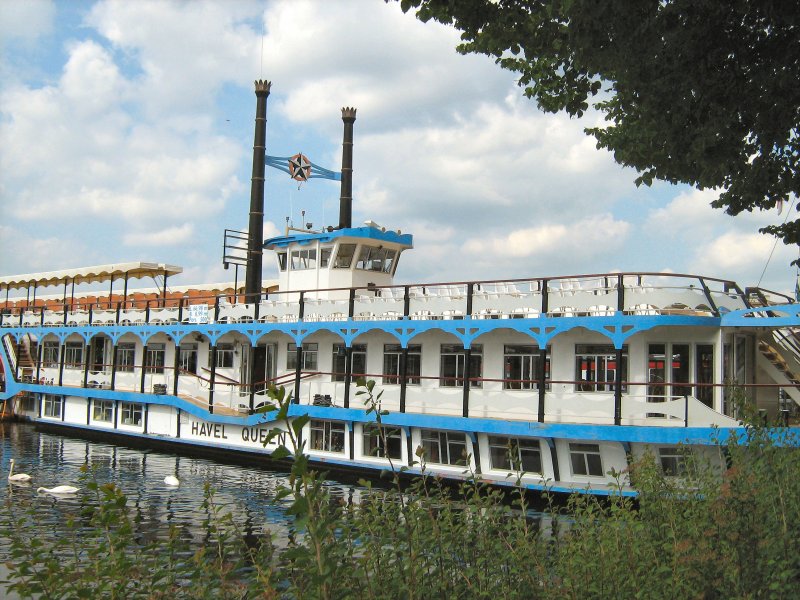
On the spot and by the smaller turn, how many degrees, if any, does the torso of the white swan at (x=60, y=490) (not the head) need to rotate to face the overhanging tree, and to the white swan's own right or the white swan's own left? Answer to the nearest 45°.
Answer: approximately 135° to the white swan's own left

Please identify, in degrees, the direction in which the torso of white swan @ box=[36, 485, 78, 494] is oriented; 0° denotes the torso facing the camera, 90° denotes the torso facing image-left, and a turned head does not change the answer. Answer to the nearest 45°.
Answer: approximately 90°
